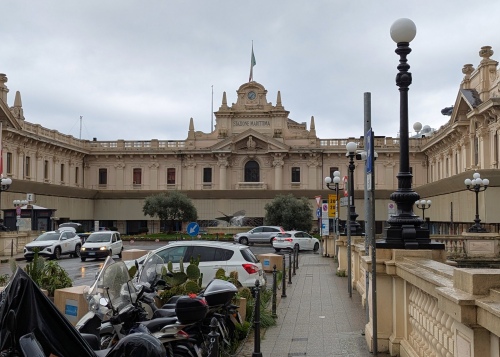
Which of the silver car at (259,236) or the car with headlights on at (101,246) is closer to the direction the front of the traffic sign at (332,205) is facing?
the car with headlights on

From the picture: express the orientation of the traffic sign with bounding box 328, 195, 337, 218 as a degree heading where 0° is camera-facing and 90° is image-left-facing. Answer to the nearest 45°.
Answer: approximately 0°

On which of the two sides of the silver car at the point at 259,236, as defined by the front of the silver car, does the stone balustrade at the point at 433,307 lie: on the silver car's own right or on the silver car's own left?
on the silver car's own left

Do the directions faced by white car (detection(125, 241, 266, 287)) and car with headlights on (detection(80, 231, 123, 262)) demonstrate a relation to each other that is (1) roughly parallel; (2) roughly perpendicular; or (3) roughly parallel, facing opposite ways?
roughly perpendicular

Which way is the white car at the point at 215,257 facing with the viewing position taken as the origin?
facing away from the viewer and to the left of the viewer

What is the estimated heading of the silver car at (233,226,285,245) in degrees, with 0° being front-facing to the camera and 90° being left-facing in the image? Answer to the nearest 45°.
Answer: approximately 90°

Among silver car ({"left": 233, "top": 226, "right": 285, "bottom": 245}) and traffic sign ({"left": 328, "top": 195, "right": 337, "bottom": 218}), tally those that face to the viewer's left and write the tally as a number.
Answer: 1

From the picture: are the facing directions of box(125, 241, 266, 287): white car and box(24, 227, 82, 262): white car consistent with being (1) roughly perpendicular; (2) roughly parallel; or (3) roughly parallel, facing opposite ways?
roughly perpendicular

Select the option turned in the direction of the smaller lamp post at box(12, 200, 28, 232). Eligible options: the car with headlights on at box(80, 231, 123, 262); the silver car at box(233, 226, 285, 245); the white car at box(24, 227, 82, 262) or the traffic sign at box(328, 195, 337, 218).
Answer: the silver car
